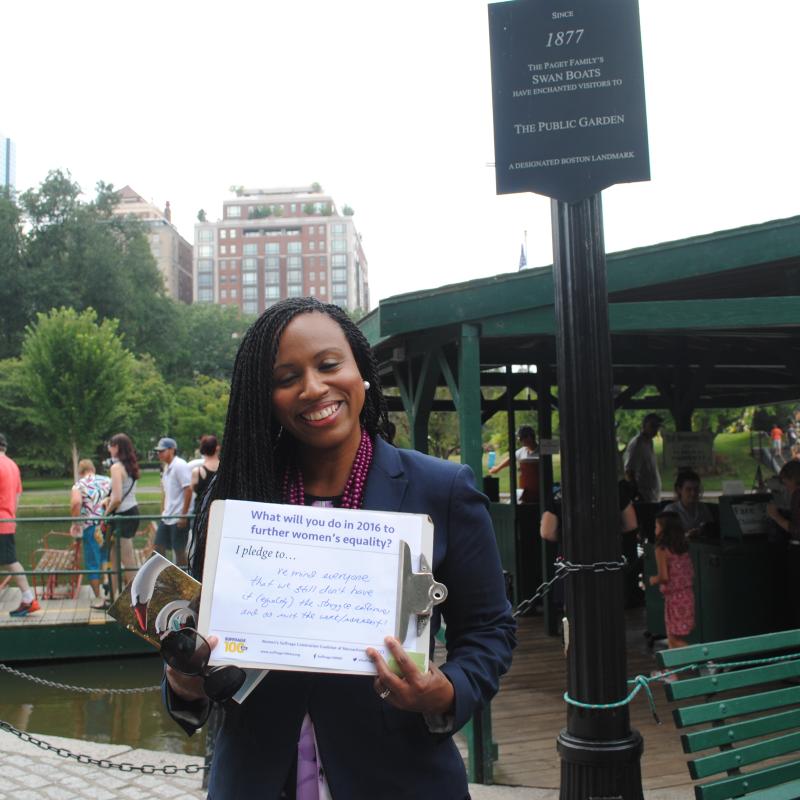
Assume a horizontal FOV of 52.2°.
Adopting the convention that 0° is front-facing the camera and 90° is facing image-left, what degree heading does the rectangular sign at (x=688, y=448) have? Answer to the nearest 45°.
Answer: approximately 0°

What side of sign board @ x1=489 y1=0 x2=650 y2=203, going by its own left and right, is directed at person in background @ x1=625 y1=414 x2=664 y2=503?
back

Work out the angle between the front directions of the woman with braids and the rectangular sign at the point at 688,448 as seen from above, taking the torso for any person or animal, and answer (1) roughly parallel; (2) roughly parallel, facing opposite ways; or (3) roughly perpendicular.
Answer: roughly parallel

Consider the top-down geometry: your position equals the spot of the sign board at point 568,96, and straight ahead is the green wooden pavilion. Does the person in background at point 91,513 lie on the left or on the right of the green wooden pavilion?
left

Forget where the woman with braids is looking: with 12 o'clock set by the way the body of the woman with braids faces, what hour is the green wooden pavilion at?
The green wooden pavilion is roughly at 7 o'clock from the woman with braids.

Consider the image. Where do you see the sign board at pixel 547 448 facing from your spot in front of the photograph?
facing the viewer

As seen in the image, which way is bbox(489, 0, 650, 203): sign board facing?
toward the camera

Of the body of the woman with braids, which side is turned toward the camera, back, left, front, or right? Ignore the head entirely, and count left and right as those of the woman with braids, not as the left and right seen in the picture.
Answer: front
